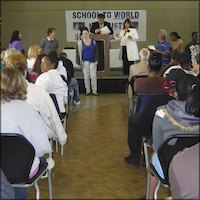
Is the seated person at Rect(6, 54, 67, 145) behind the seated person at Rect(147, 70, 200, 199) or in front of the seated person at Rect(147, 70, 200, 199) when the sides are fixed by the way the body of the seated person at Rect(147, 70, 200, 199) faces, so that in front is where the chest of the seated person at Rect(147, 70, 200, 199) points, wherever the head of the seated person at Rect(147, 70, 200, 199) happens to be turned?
in front

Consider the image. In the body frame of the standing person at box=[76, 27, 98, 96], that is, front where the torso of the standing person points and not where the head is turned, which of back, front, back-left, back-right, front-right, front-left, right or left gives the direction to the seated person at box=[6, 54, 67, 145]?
front

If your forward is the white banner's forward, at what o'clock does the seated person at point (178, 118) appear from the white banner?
The seated person is roughly at 12 o'clock from the white banner.

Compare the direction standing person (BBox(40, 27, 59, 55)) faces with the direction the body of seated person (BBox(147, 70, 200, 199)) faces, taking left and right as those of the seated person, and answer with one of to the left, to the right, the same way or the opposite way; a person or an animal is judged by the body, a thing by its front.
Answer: the opposite way

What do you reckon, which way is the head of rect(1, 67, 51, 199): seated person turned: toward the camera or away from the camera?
away from the camera

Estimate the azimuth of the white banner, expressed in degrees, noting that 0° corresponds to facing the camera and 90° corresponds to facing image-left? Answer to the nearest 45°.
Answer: approximately 0°

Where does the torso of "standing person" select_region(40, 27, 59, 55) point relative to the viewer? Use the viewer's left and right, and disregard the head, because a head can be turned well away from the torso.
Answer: facing the viewer and to the right of the viewer

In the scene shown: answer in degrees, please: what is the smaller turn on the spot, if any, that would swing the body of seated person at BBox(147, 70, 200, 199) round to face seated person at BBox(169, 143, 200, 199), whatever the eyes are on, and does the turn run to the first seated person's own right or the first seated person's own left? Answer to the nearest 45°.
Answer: approximately 135° to the first seated person's own left

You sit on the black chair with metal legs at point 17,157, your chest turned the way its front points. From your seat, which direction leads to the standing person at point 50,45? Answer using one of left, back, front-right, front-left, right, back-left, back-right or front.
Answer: front-left

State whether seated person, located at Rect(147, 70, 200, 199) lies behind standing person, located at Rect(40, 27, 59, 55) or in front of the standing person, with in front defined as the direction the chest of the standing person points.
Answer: in front

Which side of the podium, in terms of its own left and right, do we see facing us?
front

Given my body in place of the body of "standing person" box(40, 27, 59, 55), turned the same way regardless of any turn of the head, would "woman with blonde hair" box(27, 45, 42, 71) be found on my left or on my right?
on my right

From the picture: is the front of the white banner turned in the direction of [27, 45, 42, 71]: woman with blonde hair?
yes

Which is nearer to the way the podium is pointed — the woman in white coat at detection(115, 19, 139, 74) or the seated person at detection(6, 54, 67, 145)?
the seated person

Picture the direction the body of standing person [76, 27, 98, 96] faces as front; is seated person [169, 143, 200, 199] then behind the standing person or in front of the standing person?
in front

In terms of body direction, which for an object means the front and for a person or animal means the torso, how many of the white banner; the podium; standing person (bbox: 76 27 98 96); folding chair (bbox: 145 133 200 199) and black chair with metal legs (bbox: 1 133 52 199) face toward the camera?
3
